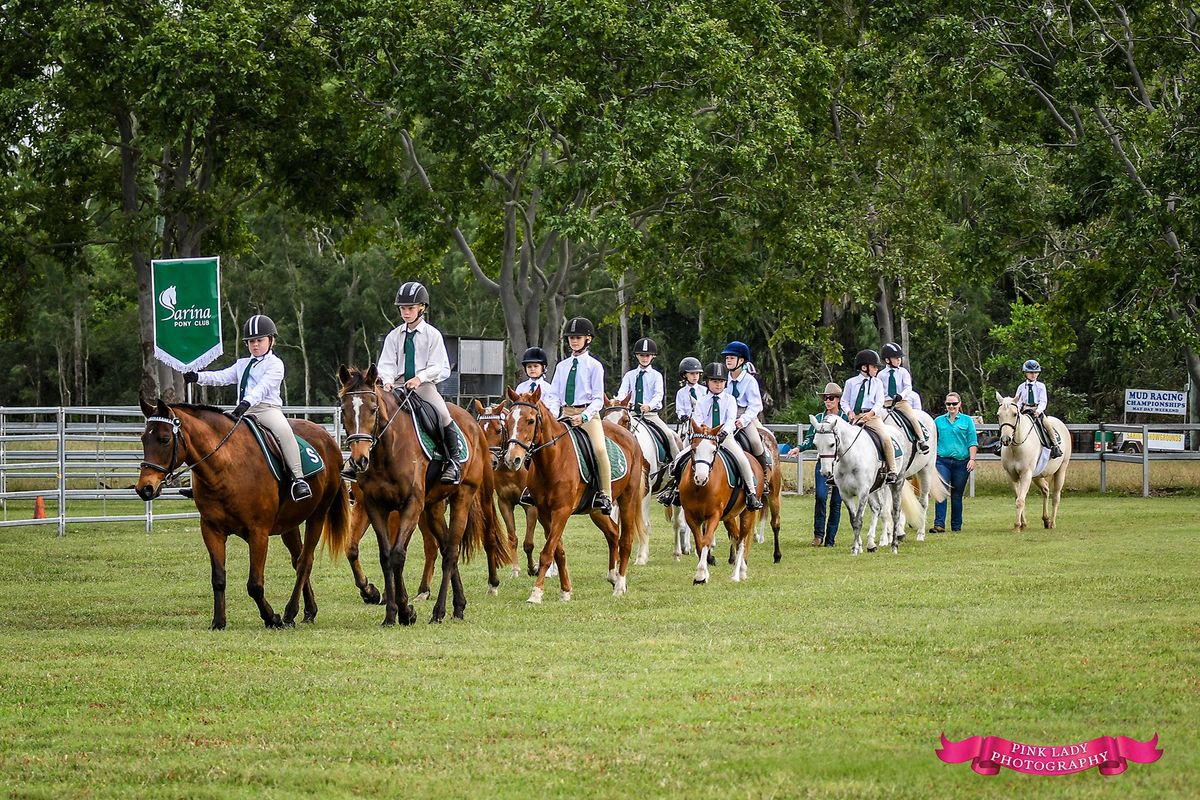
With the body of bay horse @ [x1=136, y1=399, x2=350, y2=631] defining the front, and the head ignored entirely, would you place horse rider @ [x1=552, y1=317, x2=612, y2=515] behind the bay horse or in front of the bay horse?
behind

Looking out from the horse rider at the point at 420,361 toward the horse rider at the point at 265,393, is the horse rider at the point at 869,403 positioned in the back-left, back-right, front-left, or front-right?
back-right

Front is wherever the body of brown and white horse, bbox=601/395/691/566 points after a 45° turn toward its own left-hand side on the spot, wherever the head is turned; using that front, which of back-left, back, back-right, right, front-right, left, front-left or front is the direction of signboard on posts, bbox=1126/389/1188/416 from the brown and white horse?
back-left

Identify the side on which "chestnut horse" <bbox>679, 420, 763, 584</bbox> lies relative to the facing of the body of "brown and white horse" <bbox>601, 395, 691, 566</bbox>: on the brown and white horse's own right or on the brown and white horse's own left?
on the brown and white horse's own left

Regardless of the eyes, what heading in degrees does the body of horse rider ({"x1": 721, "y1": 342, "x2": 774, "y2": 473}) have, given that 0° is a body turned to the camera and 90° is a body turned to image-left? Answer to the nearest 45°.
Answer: approximately 45°

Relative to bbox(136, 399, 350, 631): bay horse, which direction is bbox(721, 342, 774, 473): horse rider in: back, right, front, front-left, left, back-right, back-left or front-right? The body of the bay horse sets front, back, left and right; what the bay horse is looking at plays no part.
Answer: back

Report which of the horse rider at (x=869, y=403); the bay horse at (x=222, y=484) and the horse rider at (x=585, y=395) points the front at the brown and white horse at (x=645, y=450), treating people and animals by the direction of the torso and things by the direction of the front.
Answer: the horse rider at (x=869, y=403)
